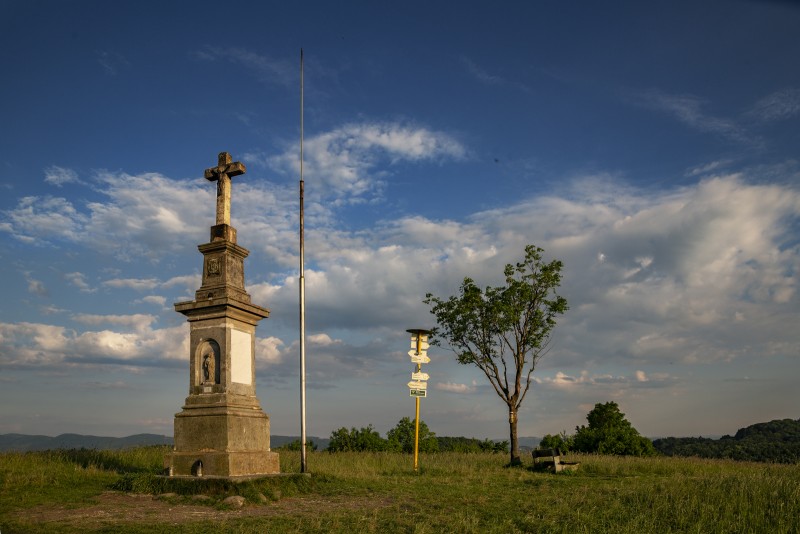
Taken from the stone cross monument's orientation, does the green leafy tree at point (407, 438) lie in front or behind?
behind

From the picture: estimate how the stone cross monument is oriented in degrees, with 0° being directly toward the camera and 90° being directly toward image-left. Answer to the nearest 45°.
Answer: approximately 45°

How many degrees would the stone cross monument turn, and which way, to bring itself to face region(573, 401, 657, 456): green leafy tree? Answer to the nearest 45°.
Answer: approximately 180°

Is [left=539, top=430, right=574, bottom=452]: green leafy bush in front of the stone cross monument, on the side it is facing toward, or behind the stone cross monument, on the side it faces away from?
behind
